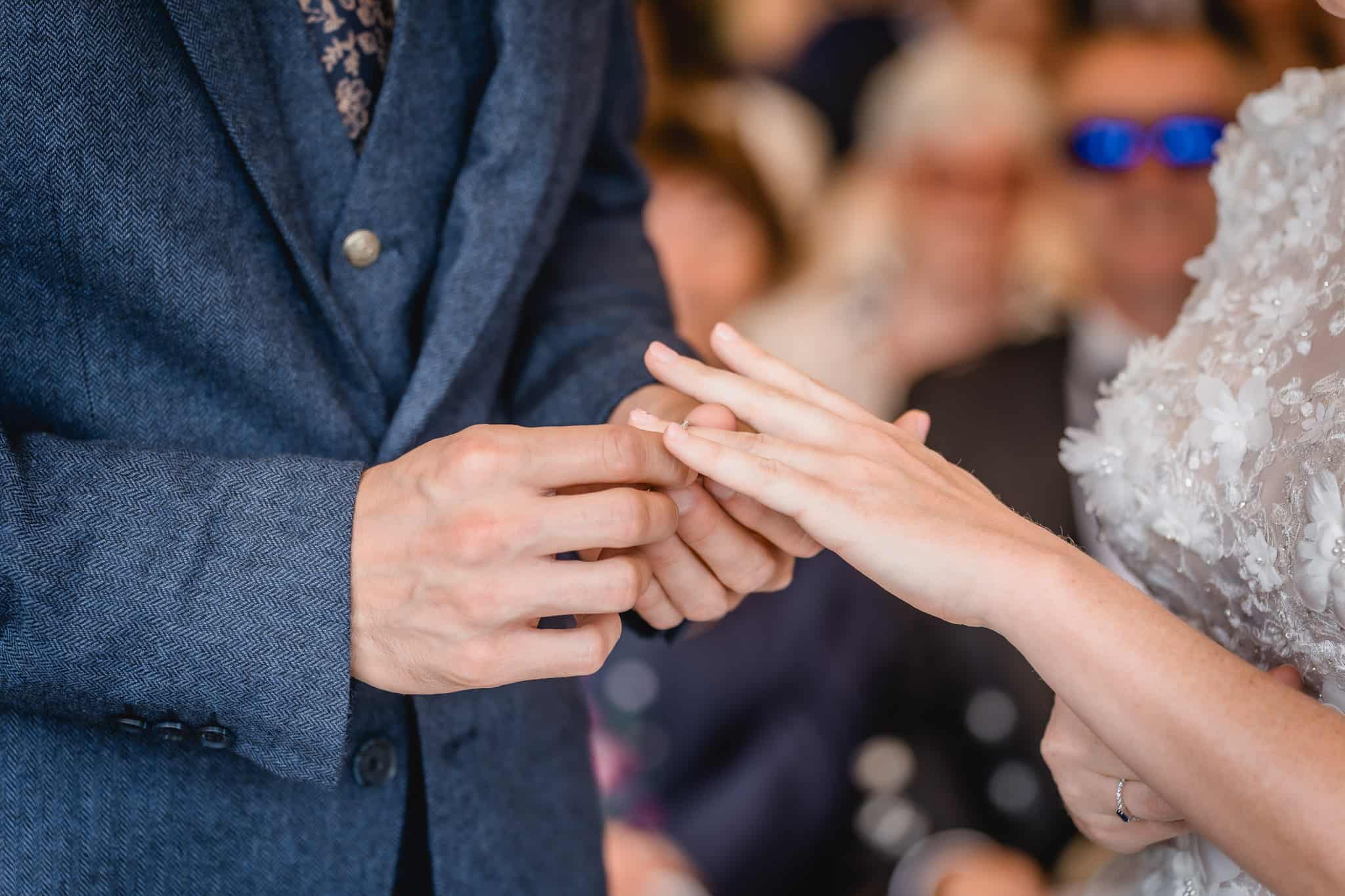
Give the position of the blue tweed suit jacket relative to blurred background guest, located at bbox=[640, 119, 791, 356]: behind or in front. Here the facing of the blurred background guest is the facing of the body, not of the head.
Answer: in front

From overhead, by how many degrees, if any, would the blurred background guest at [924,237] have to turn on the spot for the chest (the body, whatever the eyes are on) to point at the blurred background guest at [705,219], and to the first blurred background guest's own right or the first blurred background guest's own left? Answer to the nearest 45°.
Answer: approximately 90° to the first blurred background guest's own right

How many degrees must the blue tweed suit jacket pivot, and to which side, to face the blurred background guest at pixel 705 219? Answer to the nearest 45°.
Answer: approximately 90° to its left

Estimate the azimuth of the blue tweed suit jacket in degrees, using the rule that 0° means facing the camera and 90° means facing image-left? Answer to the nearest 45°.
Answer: approximately 315°

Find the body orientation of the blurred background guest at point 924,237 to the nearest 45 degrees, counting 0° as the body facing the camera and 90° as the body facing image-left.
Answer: approximately 315°

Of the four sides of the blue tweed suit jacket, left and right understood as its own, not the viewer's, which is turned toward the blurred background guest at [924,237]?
left

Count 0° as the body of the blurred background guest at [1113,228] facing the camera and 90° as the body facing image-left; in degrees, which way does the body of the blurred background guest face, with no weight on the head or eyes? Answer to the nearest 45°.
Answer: approximately 0°

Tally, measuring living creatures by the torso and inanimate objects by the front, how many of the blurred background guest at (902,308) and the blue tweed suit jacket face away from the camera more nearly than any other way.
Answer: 0
